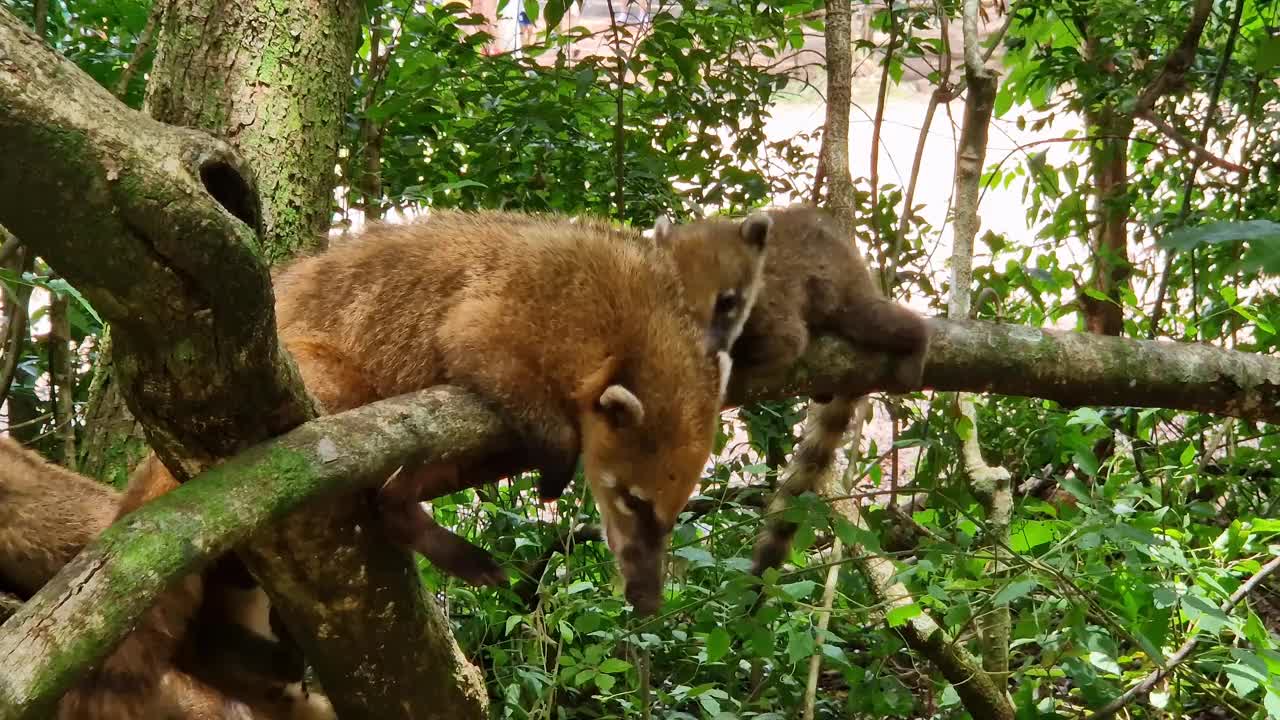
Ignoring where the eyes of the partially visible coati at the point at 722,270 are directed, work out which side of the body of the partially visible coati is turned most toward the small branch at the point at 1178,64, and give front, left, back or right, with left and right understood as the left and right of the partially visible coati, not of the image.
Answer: back

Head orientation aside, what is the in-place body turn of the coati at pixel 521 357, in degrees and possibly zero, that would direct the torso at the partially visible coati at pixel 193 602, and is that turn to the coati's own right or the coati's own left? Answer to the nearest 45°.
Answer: approximately 135° to the coati's own right

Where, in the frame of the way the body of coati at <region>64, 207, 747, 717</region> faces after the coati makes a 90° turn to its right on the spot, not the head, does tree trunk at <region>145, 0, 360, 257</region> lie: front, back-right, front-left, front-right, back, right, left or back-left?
right

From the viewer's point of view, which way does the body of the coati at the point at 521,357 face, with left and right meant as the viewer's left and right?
facing the viewer and to the right of the viewer

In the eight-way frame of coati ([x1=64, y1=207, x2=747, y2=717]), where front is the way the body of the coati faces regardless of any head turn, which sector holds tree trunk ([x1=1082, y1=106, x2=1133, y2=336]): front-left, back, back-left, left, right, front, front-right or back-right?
left

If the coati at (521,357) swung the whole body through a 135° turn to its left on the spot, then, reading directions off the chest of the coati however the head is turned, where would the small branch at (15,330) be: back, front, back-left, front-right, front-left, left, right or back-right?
front-left

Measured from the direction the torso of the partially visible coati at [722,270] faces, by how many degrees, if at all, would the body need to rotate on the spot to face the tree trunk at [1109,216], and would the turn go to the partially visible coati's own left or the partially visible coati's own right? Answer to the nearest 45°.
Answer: approximately 180°

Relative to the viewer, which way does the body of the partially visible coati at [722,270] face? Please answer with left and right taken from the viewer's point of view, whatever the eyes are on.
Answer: facing the viewer and to the left of the viewer

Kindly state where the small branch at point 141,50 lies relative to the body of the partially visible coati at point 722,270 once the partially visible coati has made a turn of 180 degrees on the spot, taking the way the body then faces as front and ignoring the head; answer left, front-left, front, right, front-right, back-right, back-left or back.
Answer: back-left

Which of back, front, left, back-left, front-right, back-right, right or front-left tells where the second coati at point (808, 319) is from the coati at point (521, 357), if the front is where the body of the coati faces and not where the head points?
left

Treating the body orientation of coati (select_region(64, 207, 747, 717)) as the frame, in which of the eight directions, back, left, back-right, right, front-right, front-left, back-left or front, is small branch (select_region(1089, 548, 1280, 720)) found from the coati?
front-left
